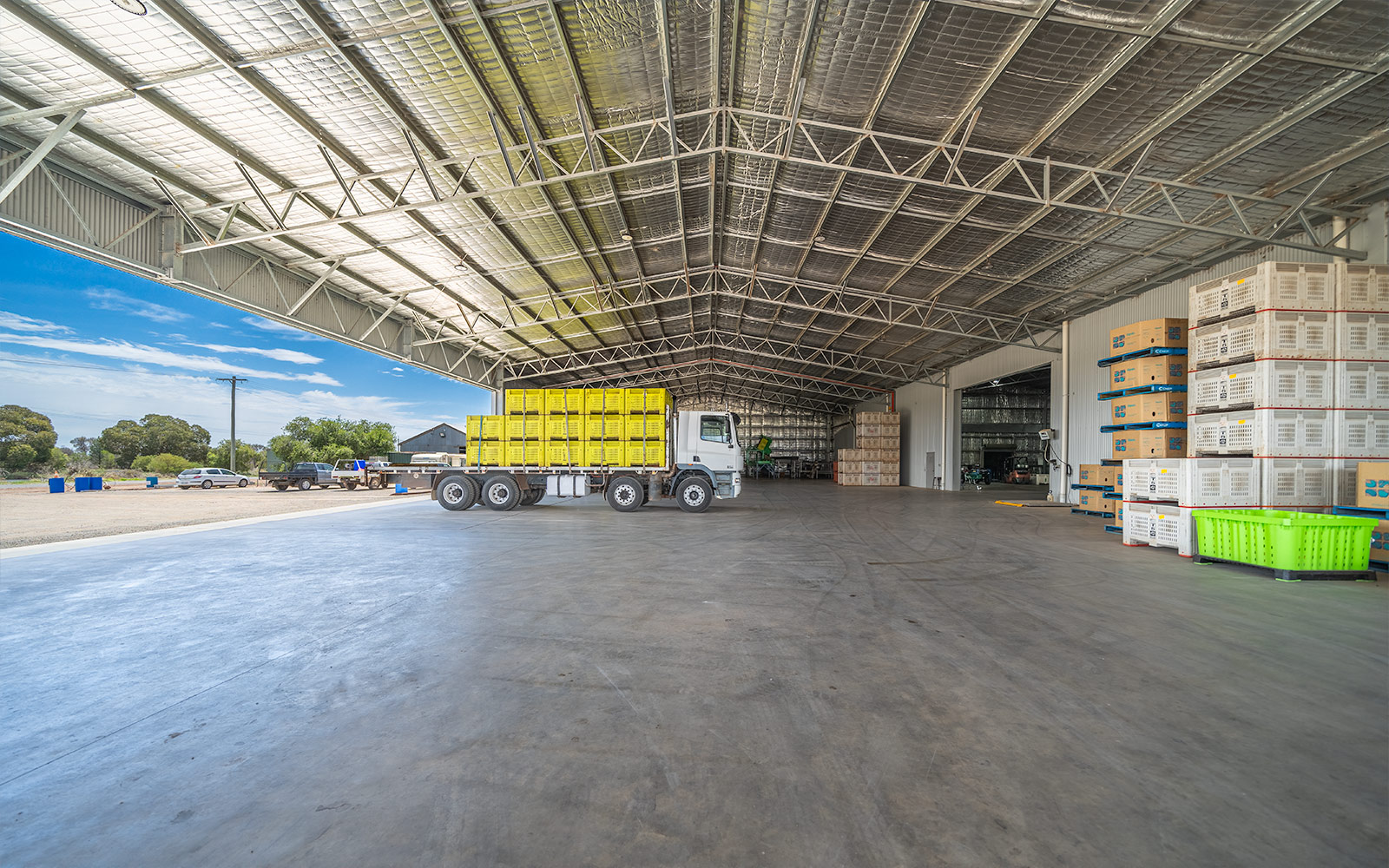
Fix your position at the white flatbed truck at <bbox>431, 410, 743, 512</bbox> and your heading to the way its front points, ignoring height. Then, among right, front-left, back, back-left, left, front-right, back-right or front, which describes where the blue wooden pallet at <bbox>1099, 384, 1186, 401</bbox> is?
front-right

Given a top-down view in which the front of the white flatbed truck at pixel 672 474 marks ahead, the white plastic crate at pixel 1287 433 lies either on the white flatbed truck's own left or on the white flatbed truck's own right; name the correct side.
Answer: on the white flatbed truck's own right

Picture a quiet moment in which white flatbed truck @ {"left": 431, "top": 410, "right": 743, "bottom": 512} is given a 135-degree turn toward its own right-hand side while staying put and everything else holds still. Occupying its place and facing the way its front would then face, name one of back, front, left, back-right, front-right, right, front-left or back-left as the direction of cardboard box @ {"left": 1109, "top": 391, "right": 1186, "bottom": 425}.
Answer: left

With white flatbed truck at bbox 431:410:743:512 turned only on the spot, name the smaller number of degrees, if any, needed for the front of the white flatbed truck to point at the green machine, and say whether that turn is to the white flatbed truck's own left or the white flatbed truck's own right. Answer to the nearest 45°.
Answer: approximately 90° to the white flatbed truck's own left

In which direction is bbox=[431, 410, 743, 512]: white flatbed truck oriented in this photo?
to the viewer's right

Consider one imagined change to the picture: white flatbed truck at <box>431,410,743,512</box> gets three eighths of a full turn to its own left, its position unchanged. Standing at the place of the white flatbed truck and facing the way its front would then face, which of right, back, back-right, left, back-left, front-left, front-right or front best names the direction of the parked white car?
front

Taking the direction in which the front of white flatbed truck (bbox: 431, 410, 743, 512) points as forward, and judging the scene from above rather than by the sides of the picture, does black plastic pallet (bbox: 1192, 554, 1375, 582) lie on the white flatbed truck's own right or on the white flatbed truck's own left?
on the white flatbed truck's own right

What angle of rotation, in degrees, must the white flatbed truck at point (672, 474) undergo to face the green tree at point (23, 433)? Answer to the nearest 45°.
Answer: approximately 135° to its left

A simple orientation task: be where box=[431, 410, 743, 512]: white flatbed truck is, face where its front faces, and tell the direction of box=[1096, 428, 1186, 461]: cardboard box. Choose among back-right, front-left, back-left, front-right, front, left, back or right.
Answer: front-right

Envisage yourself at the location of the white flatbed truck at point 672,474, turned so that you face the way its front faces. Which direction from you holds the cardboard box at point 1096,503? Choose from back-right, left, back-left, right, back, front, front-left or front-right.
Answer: front

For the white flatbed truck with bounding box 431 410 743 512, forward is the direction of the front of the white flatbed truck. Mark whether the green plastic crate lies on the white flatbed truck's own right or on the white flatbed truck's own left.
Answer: on the white flatbed truck's own right

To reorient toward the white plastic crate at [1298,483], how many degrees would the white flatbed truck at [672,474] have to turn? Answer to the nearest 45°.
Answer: approximately 45° to its right

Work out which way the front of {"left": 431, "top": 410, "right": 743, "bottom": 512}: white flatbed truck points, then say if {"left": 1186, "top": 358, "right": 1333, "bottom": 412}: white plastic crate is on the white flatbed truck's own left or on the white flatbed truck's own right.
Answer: on the white flatbed truck's own right
